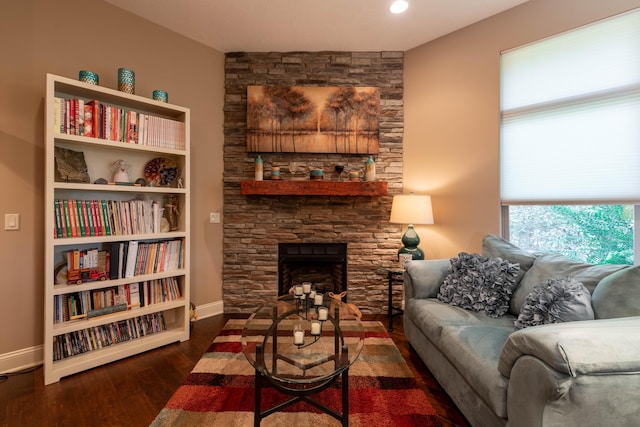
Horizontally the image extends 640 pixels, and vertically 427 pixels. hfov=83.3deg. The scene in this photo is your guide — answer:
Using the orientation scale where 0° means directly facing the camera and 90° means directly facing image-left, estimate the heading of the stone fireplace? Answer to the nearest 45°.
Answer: approximately 0°

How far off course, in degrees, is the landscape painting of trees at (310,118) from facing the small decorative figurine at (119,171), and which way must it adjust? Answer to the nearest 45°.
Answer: approximately 45° to its right

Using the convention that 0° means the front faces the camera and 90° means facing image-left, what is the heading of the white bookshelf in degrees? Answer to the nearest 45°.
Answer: approximately 315°

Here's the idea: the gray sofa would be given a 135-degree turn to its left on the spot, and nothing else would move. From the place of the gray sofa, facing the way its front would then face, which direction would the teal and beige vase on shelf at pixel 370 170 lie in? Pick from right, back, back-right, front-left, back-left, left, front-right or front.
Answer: back-left

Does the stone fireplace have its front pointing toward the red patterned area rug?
yes

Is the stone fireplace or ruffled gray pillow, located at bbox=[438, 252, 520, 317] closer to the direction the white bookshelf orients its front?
the ruffled gray pillow

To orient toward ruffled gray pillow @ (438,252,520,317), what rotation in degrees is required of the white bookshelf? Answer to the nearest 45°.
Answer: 0° — it already faces it

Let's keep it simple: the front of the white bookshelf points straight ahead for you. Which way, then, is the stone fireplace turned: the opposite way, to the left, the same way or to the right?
to the right

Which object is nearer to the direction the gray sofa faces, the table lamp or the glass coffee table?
the glass coffee table

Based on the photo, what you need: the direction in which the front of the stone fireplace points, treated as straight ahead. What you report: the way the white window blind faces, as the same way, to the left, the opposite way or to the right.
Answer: to the right

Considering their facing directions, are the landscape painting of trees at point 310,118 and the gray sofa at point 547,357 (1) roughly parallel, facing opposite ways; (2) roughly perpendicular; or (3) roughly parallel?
roughly perpendicular
